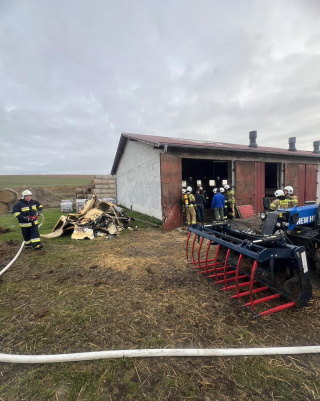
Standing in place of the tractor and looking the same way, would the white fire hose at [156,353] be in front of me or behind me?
in front

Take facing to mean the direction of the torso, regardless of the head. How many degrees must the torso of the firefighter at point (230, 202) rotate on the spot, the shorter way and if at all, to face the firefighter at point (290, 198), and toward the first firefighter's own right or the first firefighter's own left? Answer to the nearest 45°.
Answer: approximately 90° to the first firefighter's own left

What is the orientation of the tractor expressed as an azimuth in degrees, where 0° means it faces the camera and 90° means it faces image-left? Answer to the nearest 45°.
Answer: approximately 45°

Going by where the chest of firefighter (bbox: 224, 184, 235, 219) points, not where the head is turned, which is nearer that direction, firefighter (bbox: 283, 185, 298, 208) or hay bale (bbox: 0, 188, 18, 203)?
the hay bale

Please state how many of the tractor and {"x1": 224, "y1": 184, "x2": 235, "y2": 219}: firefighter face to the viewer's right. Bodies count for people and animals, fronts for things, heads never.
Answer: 0

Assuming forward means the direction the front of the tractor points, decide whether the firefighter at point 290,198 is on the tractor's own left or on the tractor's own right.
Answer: on the tractor's own right

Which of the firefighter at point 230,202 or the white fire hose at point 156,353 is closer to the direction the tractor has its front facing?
the white fire hose
